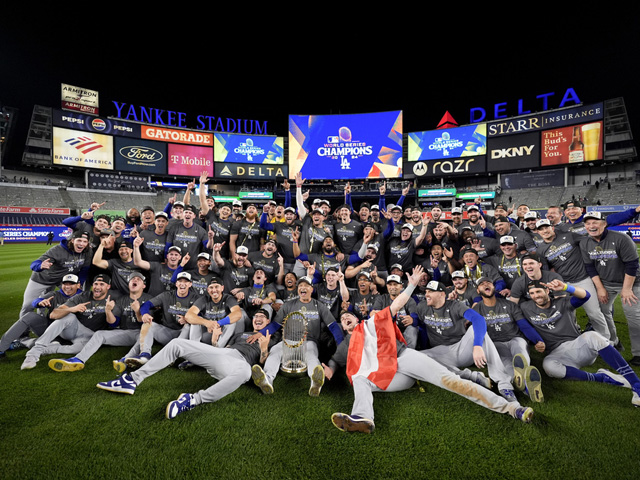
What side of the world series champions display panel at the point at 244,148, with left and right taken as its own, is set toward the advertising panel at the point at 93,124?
right

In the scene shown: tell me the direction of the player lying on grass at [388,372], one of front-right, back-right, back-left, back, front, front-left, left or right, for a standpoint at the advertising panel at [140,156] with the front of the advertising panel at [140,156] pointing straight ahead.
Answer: front

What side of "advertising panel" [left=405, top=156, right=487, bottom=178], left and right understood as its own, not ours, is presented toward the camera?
front

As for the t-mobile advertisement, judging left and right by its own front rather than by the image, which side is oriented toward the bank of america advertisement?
right

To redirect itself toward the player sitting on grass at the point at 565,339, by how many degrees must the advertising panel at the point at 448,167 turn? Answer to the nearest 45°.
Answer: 0° — it already faces them

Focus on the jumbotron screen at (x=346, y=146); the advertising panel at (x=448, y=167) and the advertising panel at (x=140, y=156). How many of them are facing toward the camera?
3

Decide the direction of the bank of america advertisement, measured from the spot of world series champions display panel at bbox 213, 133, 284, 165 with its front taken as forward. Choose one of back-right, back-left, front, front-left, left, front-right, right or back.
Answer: right

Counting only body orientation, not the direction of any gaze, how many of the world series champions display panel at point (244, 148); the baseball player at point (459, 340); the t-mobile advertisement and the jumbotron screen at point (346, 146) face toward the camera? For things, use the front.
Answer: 4

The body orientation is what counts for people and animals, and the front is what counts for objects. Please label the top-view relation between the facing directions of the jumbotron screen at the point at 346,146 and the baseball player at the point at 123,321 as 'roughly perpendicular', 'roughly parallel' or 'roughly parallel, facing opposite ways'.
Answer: roughly parallel

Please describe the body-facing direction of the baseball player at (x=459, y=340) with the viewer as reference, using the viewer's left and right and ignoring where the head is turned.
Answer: facing the viewer

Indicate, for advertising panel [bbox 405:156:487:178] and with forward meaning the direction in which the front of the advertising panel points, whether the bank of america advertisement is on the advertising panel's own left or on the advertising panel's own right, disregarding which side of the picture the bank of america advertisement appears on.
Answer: on the advertising panel's own right

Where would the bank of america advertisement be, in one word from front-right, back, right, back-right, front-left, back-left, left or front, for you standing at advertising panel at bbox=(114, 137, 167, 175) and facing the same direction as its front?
right

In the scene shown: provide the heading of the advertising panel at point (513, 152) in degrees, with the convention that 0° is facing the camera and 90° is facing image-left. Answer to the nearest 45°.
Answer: approximately 0°

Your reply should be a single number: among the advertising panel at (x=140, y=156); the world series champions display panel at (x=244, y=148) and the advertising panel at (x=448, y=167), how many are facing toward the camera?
3

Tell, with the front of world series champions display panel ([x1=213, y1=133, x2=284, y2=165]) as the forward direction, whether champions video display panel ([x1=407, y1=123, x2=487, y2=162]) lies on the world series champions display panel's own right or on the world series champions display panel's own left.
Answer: on the world series champions display panel's own left

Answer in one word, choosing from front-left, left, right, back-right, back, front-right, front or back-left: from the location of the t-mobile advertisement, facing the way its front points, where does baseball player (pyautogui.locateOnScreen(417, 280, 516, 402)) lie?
front

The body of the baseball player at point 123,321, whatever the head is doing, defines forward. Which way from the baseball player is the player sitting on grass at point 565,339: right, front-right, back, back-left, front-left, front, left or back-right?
left
